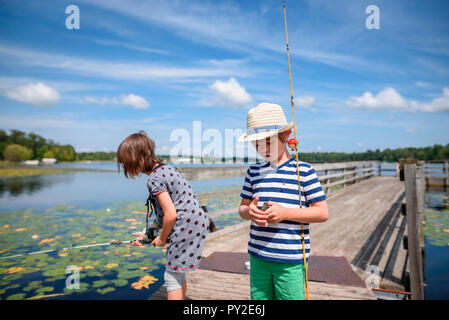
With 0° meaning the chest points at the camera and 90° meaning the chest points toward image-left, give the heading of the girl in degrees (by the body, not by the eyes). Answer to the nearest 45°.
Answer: approximately 90°
